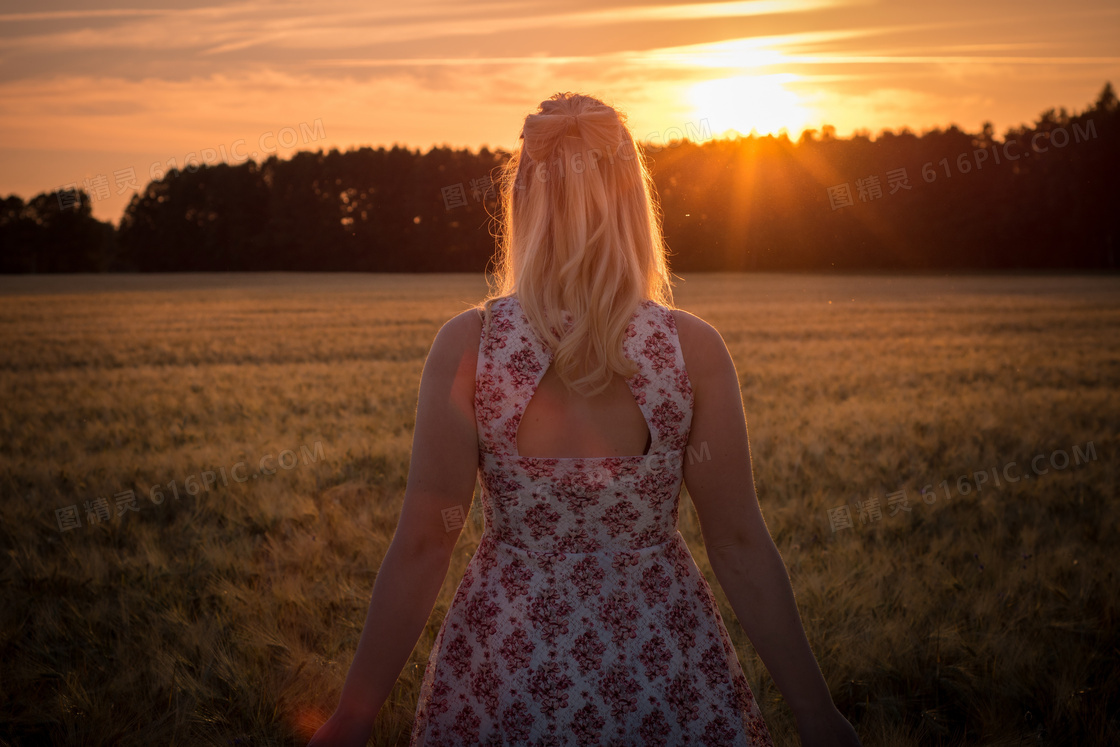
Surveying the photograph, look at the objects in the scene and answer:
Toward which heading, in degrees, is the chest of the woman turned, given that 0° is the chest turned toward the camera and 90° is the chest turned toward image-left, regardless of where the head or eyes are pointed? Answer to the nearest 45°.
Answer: approximately 180°

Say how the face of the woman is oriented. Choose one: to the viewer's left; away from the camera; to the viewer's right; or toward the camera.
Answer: away from the camera
